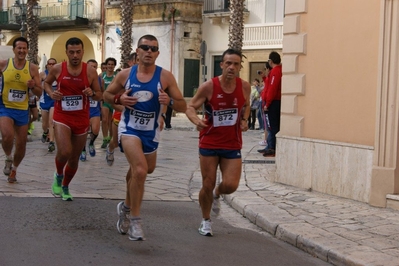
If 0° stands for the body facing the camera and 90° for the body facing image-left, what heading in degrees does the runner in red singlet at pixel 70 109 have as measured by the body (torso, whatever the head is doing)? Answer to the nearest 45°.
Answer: approximately 0°

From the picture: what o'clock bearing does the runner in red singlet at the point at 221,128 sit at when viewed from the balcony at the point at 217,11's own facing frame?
The runner in red singlet is roughly at 12 o'clock from the balcony.

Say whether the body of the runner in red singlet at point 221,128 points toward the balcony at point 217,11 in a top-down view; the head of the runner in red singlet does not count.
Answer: no

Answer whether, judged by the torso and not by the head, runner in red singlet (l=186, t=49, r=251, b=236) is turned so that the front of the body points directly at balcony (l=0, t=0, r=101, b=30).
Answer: no

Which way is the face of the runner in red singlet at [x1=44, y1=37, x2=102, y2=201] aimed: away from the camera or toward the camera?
toward the camera

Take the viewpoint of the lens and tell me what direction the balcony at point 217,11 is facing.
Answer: facing the viewer

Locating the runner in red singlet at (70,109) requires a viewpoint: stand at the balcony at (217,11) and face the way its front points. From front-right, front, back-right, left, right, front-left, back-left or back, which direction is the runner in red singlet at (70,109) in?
front

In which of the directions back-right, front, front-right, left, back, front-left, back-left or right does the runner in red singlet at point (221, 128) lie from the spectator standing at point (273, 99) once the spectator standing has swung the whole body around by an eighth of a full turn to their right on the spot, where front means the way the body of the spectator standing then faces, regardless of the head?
back-left

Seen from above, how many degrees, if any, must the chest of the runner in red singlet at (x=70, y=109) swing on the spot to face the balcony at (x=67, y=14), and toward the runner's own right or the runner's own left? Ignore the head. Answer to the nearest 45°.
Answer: approximately 180°

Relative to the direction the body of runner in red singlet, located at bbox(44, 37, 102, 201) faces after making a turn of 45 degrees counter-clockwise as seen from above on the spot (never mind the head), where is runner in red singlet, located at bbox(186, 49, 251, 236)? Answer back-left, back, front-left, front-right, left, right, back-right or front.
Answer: front

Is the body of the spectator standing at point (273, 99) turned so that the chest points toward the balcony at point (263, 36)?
no

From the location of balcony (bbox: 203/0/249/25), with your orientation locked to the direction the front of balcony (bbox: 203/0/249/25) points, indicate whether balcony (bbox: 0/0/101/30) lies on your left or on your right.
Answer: on your right

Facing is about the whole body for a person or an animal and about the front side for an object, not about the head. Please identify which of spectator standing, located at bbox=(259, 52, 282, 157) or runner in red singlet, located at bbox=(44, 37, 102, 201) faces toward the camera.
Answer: the runner in red singlet

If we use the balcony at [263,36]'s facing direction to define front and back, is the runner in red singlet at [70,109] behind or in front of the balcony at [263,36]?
in front

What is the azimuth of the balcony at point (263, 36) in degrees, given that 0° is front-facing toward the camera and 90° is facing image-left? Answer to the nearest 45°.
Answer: approximately 0°

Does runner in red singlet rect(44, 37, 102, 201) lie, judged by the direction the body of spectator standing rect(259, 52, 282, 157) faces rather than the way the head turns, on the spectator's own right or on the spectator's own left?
on the spectator's own left

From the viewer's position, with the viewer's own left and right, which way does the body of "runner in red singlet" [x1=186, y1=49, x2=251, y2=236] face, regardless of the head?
facing the viewer
